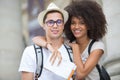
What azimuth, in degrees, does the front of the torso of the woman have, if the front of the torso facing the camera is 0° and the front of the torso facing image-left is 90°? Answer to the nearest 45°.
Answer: approximately 45°
